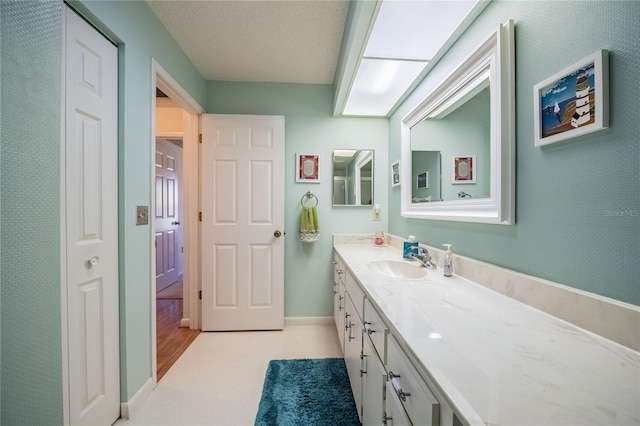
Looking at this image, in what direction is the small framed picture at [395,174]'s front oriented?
to the viewer's left

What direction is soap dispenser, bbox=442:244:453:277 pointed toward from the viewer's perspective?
to the viewer's left

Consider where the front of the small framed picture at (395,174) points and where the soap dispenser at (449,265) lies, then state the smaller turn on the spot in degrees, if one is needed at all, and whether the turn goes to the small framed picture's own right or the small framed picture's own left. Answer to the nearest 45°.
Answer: approximately 90° to the small framed picture's own left

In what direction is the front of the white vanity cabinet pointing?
to the viewer's left

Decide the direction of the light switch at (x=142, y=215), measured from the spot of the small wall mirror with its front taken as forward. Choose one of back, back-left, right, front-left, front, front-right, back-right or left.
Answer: front-right

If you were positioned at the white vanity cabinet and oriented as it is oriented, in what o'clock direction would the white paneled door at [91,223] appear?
The white paneled door is roughly at 12 o'clock from the white vanity cabinet.

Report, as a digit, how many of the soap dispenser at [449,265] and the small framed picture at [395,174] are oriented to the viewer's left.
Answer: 2

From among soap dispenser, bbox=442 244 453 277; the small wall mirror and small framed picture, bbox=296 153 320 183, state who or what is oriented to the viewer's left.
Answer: the soap dispenser

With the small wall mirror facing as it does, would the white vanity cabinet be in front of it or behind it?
in front

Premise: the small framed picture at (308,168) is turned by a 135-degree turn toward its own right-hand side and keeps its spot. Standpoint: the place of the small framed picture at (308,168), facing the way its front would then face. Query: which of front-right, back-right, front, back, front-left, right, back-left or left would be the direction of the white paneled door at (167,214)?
front
